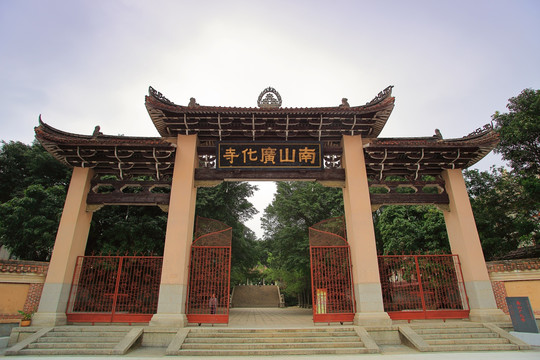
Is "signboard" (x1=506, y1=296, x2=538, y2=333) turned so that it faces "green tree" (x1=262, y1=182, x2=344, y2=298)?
no

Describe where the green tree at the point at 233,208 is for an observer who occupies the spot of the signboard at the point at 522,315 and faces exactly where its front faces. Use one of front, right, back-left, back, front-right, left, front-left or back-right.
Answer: right

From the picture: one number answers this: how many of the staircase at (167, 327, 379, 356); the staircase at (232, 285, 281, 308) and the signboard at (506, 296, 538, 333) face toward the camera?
3

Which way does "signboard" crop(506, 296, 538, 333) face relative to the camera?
toward the camera

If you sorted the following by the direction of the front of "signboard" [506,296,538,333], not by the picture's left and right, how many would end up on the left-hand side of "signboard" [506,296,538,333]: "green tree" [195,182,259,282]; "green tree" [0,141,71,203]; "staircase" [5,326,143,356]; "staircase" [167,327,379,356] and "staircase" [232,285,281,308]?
0

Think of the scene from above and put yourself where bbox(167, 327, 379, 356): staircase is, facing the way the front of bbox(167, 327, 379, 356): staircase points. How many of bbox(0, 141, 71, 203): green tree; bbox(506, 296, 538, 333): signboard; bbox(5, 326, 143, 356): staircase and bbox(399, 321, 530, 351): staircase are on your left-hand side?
2

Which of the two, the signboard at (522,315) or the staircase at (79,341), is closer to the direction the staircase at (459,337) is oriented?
the staircase

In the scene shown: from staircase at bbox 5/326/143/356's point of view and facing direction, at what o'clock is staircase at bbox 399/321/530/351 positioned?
staircase at bbox 399/321/530/351 is roughly at 10 o'clock from staircase at bbox 5/326/143/356.

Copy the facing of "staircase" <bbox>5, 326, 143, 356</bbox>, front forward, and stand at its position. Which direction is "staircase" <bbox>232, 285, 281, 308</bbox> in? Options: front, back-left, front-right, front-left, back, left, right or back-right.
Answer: back-left

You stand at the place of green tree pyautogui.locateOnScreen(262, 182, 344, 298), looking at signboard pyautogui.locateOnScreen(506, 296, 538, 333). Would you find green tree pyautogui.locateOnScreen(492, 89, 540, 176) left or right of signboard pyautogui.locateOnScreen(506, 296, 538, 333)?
left

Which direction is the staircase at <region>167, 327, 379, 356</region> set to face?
toward the camera

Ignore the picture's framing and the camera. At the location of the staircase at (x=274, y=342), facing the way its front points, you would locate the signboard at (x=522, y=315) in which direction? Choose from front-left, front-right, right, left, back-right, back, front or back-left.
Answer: left

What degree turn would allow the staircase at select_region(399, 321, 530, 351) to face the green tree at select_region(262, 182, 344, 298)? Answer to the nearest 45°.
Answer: approximately 135° to its right

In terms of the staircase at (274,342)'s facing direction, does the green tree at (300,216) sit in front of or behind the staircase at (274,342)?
behind

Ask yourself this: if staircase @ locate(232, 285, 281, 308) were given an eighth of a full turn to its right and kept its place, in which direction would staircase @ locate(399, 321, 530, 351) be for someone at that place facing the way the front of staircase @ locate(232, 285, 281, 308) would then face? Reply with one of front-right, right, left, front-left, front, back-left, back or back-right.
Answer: front-left
